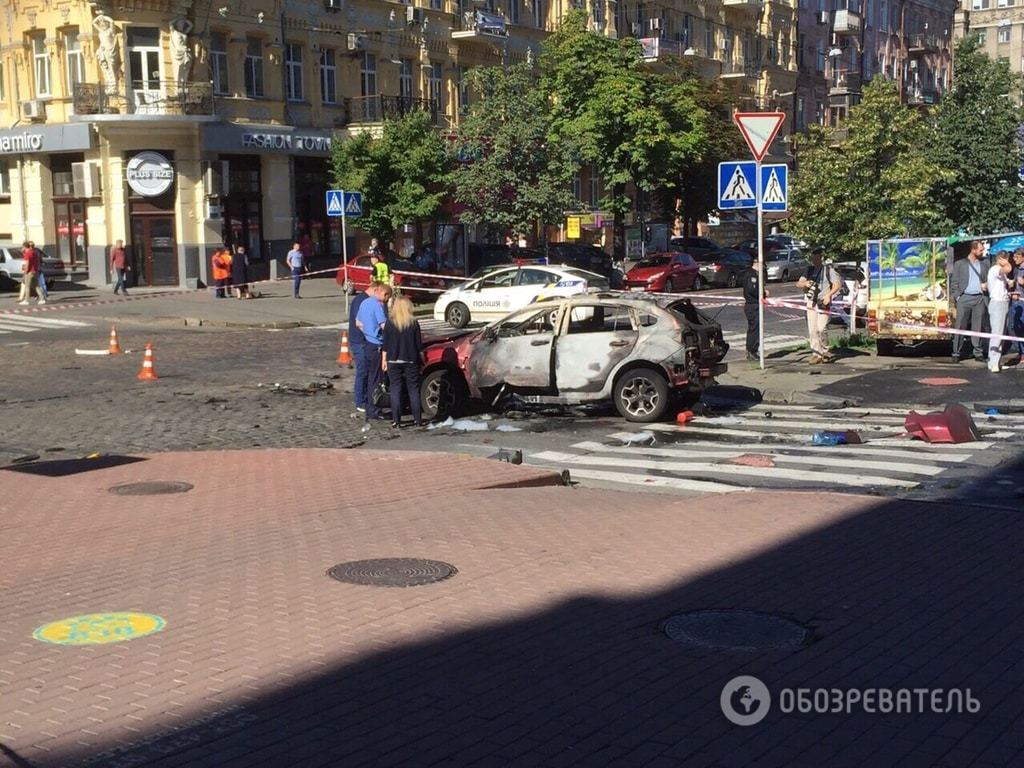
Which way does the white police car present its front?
to the viewer's left

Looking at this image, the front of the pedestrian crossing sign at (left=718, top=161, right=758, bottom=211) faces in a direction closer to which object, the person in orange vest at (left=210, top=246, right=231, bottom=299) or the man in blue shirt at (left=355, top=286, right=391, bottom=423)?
the man in blue shirt

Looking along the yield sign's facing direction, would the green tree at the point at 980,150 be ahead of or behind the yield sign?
behind

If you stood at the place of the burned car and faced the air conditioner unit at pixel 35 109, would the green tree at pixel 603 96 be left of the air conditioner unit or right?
right

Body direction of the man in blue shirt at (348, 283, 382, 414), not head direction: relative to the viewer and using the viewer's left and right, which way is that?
facing to the right of the viewer

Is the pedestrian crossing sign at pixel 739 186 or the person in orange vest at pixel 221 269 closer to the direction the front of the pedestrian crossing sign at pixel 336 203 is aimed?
the pedestrian crossing sign

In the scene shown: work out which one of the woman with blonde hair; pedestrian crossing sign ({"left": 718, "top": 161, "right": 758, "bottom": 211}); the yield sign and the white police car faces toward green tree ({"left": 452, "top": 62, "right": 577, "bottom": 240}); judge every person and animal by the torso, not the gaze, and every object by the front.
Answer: the woman with blonde hair

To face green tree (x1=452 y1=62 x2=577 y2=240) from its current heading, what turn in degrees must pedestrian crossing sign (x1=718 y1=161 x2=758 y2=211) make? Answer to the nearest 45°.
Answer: approximately 135° to its right

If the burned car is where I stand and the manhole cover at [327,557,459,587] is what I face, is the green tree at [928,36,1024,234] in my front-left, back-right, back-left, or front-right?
back-left

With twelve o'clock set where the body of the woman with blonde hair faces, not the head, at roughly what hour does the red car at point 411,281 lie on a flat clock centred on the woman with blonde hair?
The red car is roughly at 12 o'clock from the woman with blonde hair.

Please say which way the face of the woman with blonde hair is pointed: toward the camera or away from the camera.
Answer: away from the camera

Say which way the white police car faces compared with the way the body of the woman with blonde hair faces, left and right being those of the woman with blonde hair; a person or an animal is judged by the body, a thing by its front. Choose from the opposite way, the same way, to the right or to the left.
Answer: to the left

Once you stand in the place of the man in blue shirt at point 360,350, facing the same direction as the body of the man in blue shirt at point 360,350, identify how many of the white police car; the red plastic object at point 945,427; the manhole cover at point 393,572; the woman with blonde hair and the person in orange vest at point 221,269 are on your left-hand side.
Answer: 2

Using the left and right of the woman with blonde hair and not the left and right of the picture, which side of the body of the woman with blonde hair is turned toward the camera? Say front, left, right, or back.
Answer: back

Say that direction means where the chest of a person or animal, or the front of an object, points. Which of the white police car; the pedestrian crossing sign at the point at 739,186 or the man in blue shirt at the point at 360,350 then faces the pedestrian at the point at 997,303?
the man in blue shirt

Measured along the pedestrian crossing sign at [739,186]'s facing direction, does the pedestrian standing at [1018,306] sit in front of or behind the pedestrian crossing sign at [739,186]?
behind
